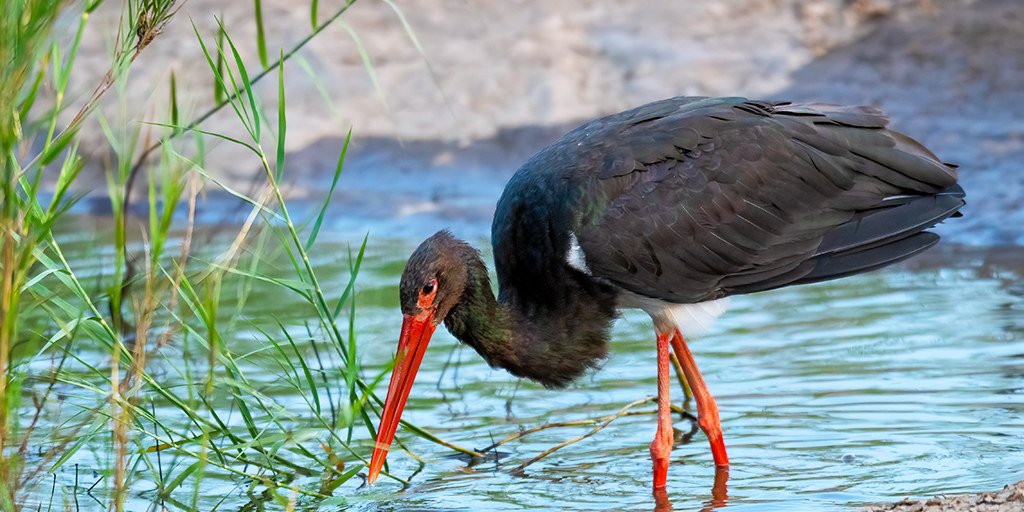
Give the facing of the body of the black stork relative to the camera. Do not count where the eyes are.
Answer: to the viewer's left
